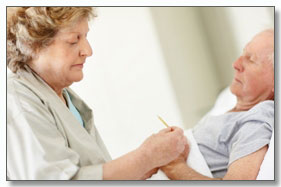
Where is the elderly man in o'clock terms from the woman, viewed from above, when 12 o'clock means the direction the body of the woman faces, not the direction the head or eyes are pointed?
The elderly man is roughly at 12 o'clock from the woman.

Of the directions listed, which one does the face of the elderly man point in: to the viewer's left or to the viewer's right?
to the viewer's left

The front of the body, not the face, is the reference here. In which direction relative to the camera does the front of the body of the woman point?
to the viewer's right

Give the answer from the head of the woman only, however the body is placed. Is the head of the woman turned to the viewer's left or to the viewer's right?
to the viewer's right
